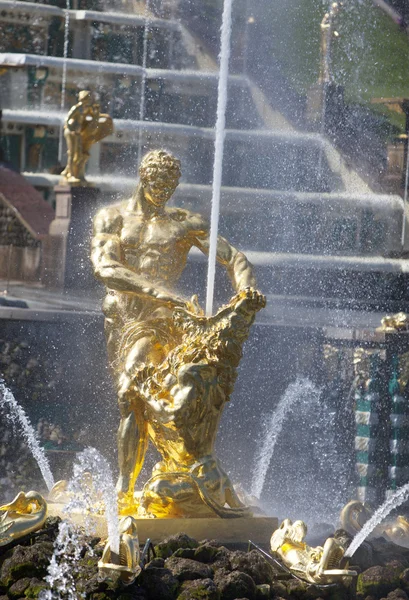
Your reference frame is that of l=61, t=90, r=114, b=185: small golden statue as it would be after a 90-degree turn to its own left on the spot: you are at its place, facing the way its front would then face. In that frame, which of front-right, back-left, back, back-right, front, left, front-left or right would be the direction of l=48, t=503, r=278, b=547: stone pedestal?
back-right

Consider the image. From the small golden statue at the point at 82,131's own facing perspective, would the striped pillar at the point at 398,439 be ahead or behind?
ahead

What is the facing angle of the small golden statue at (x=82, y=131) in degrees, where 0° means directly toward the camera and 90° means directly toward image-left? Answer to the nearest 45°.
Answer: approximately 315°

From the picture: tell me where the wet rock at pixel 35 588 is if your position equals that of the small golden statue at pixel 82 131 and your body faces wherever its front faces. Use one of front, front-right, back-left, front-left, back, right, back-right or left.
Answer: front-right

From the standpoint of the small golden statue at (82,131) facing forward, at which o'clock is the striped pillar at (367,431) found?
The striped pillar is roughly at 12 o'clock from the small golden statue.

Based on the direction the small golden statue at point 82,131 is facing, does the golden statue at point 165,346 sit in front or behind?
in front

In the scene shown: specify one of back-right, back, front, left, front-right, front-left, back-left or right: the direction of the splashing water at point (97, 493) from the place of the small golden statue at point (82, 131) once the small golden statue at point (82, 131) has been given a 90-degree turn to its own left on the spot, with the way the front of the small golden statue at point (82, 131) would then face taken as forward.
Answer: back-right

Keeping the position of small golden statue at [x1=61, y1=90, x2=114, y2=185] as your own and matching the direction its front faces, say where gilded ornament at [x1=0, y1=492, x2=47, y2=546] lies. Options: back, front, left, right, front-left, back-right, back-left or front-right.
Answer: front-right

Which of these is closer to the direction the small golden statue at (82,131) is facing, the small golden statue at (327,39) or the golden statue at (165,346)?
the golden statue

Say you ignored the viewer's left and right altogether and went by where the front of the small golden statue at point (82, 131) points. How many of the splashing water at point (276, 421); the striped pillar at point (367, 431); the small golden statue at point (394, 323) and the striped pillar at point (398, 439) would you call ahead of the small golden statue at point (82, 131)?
4
